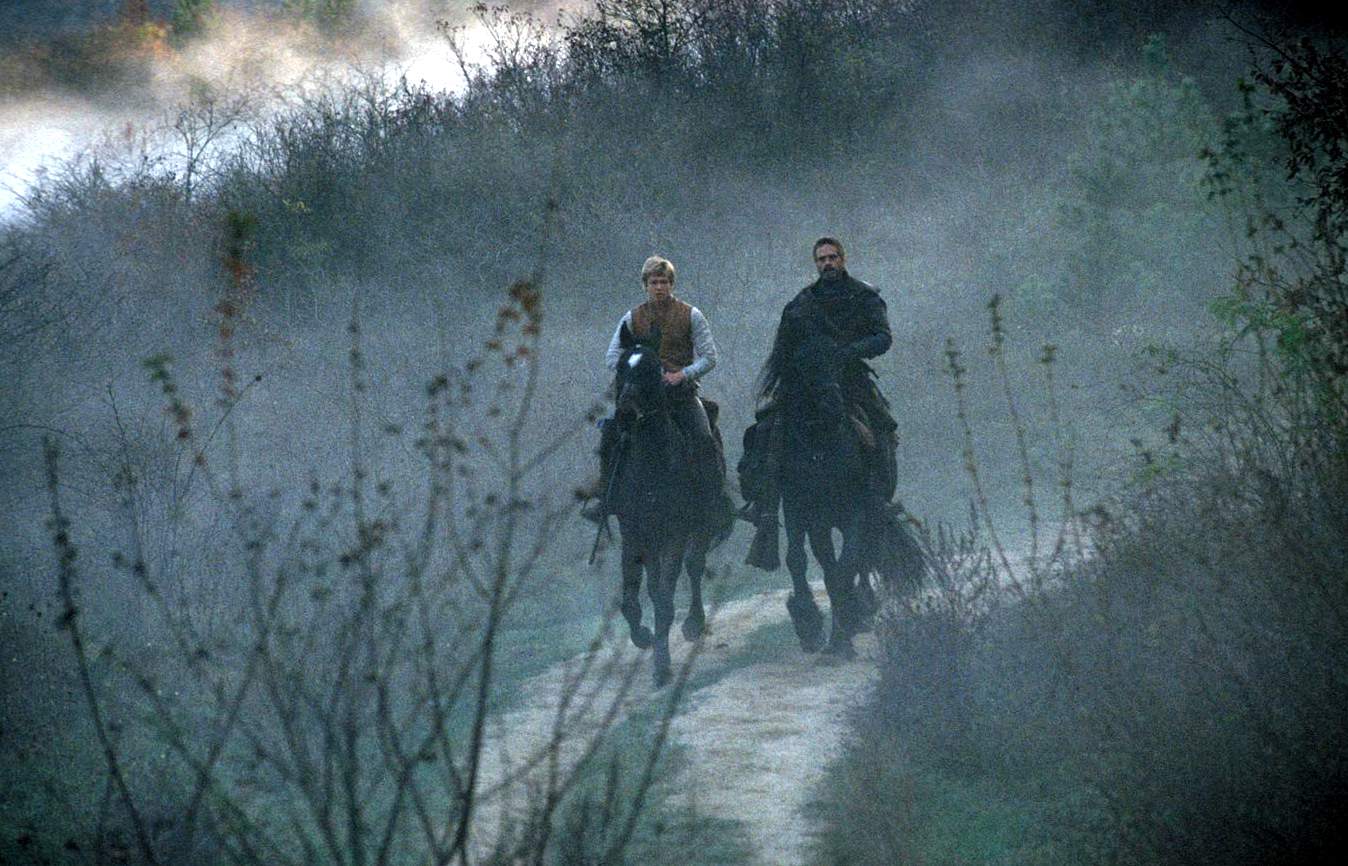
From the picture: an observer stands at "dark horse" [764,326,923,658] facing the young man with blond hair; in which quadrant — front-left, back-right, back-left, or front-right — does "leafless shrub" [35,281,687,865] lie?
front-left

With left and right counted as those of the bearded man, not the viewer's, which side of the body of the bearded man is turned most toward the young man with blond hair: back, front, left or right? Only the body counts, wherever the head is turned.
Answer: right

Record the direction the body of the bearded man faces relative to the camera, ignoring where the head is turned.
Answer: toward the camera

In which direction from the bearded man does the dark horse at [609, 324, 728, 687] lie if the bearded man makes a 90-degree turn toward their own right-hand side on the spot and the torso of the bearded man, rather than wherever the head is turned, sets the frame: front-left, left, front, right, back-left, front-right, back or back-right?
front

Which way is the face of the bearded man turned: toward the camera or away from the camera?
toward the camera

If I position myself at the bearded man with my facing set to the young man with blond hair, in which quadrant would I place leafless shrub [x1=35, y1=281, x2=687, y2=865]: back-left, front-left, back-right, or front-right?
front-left

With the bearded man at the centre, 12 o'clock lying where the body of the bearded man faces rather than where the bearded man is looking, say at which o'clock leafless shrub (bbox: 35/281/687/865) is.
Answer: The leafless shrub is roughly at 1 o'clock from the bearded man.
